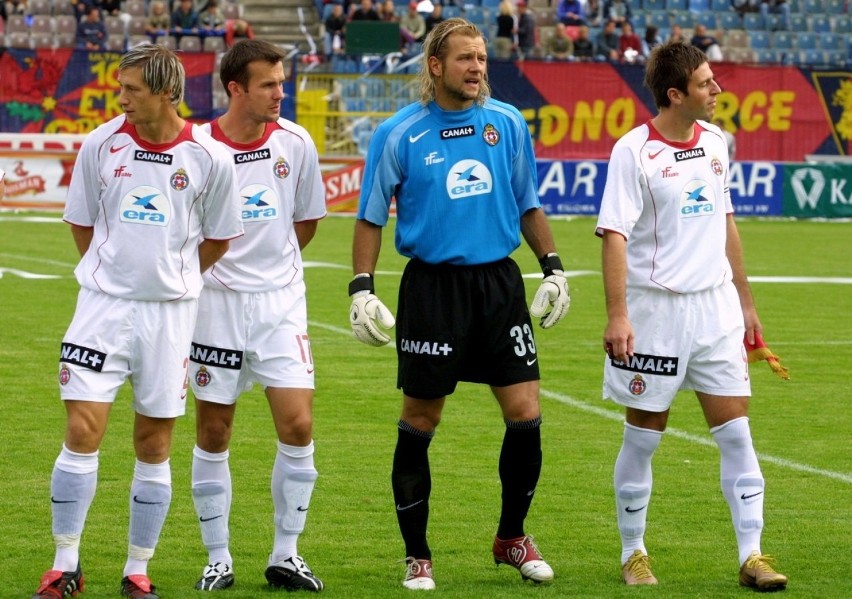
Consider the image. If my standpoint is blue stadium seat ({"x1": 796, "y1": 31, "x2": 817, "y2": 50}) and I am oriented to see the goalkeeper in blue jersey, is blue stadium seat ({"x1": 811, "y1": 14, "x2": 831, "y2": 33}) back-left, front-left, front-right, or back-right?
back-left

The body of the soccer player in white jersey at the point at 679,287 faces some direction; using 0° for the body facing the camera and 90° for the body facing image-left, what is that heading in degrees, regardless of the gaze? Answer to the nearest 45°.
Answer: approximately 315°

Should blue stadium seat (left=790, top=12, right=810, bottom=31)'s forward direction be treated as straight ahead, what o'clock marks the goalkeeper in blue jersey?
The goalkeeper in blue jersey is roughly at 12 o'clock from the blue stadium seat.

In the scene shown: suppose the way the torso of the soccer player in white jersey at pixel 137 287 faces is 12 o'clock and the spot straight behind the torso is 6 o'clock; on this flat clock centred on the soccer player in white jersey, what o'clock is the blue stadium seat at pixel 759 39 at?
The blue stadium seat is roughly at 7 o'clock from the soccer player in white jersey.

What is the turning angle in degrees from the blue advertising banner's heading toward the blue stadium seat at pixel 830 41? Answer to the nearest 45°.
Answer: approximately 135° to its left

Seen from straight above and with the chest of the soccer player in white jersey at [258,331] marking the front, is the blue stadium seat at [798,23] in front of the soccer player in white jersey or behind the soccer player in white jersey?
behind

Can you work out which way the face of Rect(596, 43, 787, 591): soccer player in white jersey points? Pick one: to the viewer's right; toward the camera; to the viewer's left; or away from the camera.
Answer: to the viewer's right

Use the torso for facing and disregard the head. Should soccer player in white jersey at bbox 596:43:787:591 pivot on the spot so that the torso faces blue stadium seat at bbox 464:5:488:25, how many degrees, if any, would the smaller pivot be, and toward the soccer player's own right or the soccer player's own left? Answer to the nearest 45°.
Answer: approximately 135° to the soccer player's own left

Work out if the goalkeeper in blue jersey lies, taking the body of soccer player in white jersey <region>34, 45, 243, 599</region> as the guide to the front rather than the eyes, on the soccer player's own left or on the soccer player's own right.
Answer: on the soccer player's own left

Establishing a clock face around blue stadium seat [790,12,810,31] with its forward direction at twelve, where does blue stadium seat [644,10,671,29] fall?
blue stadium seat [644,10,671,29] is roughly at 2 o'clock from blue stadium seat [790,12,810,31].

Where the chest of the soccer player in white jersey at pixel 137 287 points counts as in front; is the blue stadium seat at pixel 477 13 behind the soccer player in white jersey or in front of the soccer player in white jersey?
behind

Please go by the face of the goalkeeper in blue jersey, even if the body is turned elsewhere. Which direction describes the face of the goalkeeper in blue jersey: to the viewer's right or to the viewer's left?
to the viewer's right

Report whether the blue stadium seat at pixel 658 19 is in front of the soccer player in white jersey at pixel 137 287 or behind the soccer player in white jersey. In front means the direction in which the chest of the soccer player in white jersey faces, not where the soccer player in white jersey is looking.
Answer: behind

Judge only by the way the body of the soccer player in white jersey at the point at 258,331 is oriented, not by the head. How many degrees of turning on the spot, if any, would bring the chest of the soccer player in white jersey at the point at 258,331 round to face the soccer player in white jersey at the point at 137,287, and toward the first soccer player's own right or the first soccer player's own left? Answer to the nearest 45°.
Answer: approximately 45° to the first soccer player's own right
